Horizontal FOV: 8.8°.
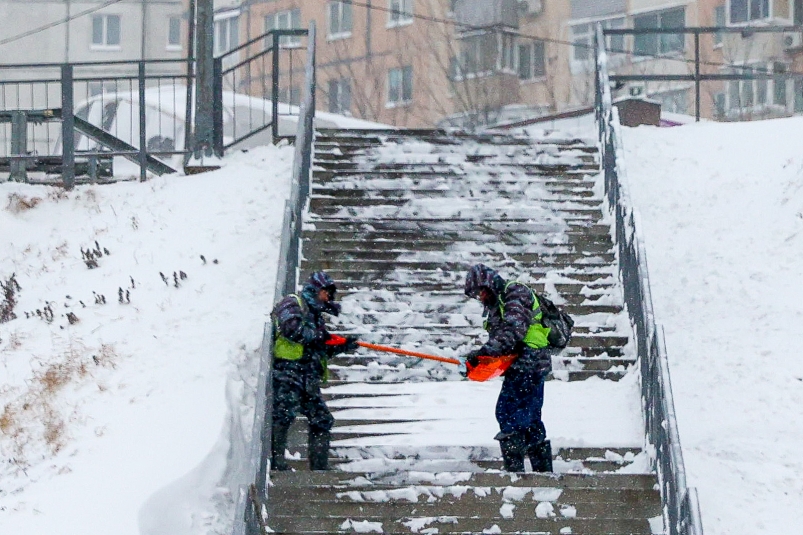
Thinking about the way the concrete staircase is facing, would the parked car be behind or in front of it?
behind

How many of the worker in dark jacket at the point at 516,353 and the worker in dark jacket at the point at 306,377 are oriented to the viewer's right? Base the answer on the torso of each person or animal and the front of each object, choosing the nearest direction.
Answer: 1

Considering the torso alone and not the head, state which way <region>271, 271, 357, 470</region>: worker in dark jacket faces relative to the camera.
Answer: to the viewer's right

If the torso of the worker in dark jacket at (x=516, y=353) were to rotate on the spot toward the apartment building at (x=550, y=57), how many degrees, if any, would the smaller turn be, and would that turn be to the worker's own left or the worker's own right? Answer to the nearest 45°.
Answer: approximately 90° to the worker's own right

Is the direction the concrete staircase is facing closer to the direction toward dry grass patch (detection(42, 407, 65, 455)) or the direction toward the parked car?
the dry grass patch

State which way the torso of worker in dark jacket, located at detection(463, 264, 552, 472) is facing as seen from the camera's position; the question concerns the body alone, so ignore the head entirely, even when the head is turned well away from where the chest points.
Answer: to the viewer's left

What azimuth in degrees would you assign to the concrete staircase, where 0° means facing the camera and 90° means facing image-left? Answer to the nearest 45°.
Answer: approximately 0°

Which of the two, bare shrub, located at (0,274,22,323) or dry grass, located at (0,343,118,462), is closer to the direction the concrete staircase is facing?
the dry grass

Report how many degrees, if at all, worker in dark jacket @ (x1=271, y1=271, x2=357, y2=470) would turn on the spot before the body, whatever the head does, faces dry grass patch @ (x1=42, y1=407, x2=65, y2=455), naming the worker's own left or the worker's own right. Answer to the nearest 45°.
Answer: approximately 135° to the worker's own left

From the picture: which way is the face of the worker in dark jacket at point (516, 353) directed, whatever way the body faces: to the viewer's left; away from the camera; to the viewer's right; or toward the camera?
to the viewer's left

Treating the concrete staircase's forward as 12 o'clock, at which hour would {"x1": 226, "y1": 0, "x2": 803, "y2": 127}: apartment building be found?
The apartment building is roughly at 6 o'clock from the concrete staircase.

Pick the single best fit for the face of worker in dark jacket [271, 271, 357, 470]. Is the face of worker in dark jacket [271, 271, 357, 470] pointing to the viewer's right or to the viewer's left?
to the viewer's right
